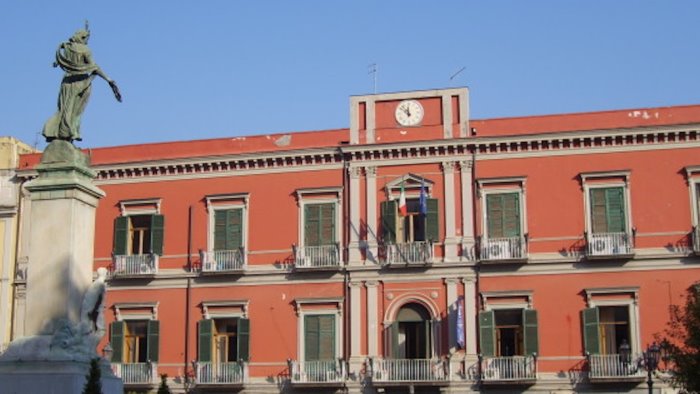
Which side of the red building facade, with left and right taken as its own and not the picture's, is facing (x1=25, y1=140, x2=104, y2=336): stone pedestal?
front

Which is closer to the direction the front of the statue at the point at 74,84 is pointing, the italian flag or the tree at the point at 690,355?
the tree

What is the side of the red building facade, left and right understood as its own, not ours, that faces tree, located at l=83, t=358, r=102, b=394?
front

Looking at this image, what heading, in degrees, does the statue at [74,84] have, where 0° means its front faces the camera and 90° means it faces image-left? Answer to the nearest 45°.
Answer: approximately 315°

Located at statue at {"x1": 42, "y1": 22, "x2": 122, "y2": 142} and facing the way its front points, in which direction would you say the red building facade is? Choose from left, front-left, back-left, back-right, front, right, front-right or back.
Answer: left

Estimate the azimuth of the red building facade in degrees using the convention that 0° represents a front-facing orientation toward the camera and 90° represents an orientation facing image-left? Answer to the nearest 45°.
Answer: approximately 0°

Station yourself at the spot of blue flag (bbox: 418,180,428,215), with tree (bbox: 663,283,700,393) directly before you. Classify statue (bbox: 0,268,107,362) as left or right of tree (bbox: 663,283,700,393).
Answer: right
